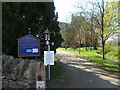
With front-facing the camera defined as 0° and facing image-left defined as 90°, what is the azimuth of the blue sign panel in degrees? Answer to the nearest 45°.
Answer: approximately 0°
